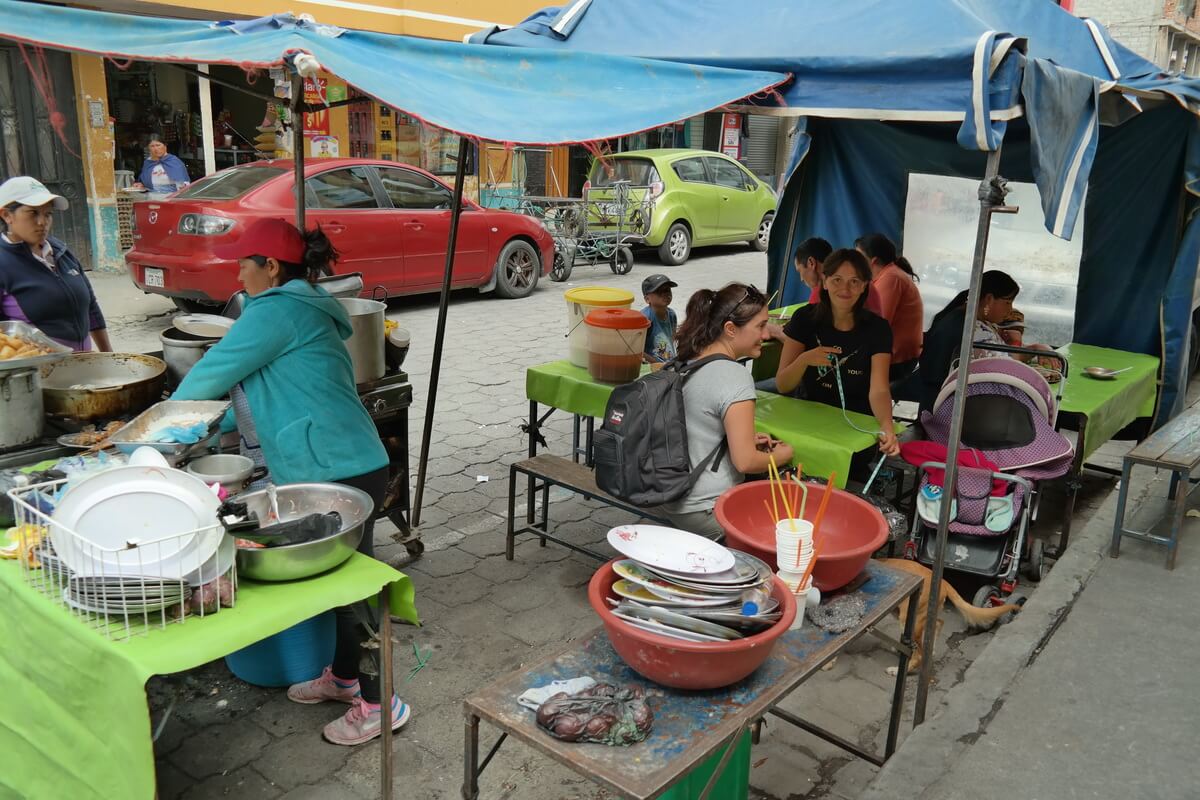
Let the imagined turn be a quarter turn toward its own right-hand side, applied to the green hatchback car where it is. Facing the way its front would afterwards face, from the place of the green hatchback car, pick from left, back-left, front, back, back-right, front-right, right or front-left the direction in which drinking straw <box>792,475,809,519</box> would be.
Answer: front-right

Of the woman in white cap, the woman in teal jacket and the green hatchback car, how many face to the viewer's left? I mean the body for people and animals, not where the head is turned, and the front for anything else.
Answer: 1

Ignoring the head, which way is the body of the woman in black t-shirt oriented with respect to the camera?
toward the camera

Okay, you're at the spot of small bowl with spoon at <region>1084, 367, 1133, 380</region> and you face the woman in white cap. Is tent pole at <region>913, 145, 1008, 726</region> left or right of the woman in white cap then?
left

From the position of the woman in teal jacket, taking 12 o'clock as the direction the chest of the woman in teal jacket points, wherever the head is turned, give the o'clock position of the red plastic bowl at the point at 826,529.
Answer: The red plastic bowl is roughly at 7 o'clock from the woman in teal jacket.

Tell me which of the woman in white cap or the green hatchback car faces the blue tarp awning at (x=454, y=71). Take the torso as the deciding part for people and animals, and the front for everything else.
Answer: the woman in white cap

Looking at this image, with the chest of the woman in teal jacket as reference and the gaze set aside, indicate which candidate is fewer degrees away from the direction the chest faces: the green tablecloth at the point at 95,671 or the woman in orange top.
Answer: the green tablecloth

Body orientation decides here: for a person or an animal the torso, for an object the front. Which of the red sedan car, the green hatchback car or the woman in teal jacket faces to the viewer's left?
the woman in teal jacket

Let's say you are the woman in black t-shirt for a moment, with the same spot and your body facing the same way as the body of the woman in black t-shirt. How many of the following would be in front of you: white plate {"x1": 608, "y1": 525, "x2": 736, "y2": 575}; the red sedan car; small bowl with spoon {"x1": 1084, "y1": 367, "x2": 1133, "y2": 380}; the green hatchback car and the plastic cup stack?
2

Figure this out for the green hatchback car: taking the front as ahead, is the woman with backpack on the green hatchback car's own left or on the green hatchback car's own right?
on the green hatchback car's own right

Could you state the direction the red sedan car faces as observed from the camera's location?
facing away from the viewer and to the right of the viewer

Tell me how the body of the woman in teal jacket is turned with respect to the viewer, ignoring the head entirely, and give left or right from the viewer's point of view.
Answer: facing to the left of the viewer

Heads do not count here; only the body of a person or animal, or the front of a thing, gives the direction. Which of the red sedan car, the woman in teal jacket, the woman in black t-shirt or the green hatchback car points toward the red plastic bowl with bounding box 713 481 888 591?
the woman in black t-shirt

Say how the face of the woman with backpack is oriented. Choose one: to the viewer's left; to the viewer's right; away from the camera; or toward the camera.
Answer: to the viewer's right
